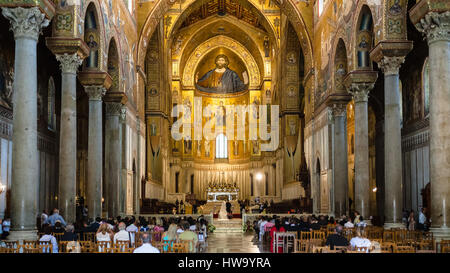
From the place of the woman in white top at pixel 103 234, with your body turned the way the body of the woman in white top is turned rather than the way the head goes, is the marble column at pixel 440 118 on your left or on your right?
on your right

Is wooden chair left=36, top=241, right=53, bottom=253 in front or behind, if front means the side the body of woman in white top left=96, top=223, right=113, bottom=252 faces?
behind

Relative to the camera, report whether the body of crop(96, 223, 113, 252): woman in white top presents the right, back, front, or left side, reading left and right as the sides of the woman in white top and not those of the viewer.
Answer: back

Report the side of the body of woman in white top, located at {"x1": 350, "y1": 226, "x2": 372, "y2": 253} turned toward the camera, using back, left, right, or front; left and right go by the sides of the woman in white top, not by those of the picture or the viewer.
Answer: back

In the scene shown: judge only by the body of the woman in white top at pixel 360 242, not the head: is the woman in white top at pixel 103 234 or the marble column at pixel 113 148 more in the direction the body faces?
the marble column

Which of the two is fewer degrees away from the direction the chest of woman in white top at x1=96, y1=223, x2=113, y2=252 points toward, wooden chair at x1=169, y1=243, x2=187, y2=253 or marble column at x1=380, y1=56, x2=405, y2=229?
the marble column

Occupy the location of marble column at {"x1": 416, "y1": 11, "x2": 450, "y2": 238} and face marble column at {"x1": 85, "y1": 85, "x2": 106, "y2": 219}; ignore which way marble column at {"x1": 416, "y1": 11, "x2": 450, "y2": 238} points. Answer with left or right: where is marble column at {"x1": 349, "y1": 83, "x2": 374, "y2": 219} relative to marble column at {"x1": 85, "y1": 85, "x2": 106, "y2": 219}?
right

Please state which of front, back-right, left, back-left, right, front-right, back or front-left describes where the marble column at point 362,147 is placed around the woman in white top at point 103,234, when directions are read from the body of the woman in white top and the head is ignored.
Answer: front-right

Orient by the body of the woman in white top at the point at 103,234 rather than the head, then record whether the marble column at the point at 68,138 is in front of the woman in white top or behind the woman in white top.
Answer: in front

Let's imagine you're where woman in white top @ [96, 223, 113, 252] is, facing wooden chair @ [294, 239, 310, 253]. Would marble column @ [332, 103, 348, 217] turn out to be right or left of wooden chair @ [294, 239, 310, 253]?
left

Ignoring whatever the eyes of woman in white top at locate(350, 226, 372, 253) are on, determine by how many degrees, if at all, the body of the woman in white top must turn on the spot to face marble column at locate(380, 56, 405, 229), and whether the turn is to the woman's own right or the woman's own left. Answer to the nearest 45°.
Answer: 0° — they already face it

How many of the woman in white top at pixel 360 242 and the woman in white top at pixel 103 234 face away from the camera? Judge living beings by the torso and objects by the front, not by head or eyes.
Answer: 2
